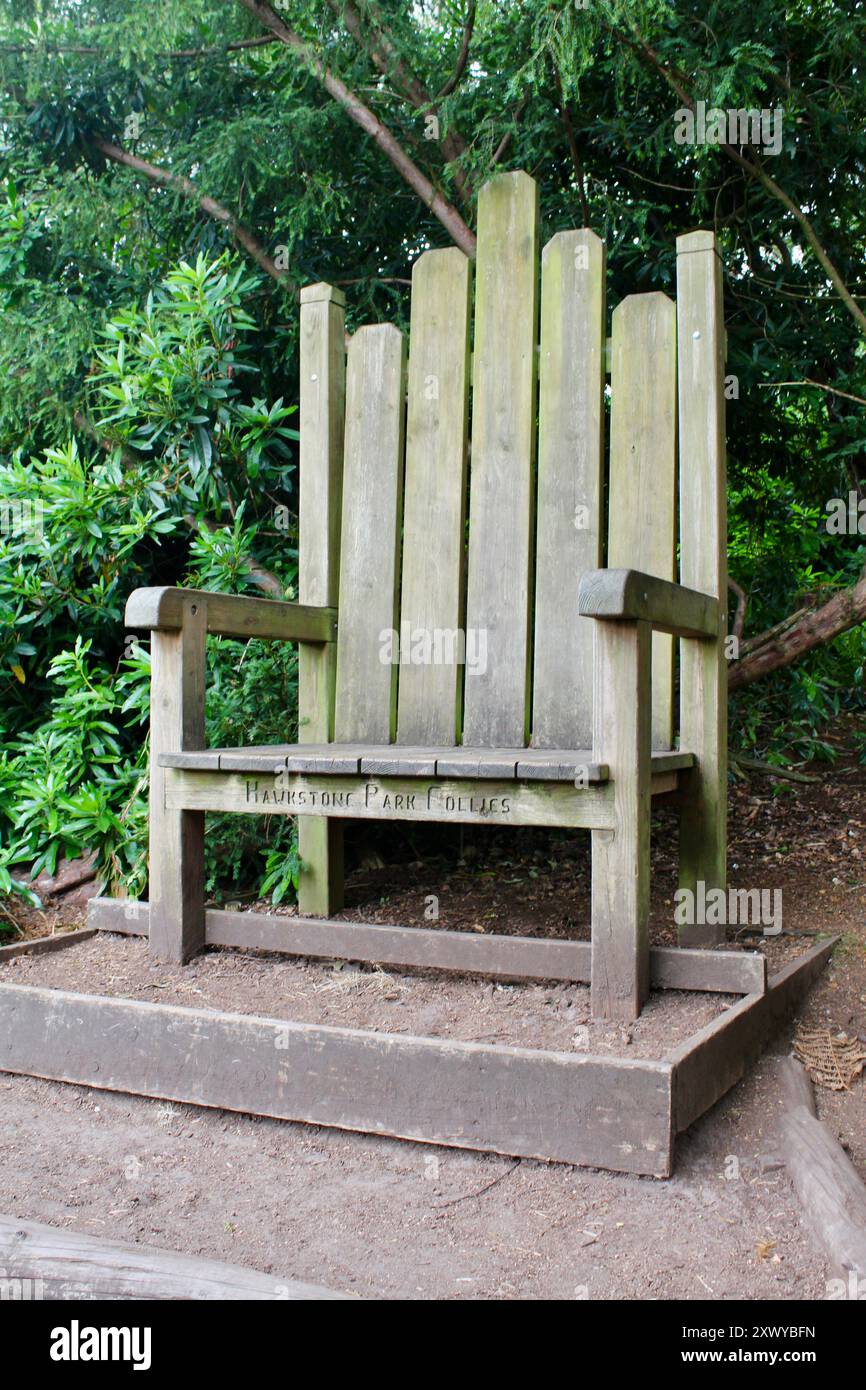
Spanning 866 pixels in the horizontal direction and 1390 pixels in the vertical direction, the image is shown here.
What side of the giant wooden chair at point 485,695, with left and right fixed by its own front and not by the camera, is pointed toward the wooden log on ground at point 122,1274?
front

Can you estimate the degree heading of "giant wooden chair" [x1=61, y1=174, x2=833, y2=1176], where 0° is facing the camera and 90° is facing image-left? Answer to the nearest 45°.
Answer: approximately 45°

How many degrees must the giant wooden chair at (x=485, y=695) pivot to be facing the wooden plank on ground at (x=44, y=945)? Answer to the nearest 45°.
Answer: approximately 45° to its right

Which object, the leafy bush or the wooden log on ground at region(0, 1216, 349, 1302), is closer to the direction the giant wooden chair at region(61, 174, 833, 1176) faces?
the wooden log on ground

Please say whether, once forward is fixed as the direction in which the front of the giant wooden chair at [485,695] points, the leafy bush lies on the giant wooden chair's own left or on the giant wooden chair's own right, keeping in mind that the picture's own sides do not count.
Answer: on the giant wooden chair's own right

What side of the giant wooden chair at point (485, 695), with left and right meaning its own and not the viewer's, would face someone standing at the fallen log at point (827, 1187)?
left
